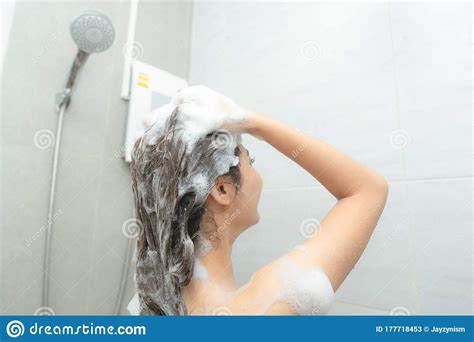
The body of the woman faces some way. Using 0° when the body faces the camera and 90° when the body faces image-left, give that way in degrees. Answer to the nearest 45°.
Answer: approximately 225°
